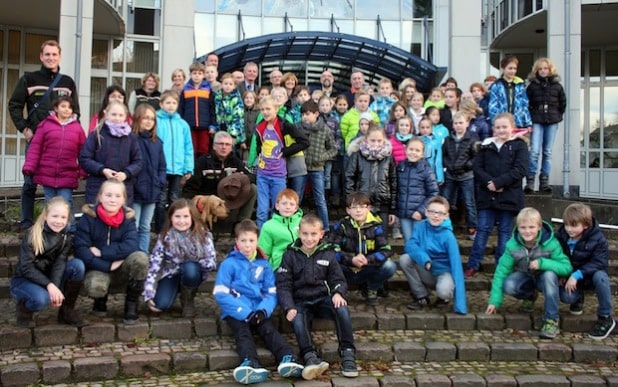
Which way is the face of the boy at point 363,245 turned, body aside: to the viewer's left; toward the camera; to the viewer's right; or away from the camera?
toward the camera

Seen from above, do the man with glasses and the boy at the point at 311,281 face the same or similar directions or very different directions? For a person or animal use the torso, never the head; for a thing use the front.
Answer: same or similar directions

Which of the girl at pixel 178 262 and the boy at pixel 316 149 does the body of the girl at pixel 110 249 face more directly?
the girl

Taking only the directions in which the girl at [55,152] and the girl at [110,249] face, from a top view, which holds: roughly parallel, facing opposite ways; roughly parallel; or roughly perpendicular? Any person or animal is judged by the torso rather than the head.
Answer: roughly parallel

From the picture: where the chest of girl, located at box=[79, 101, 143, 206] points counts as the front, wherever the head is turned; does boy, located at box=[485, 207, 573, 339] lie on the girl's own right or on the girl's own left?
on the girl's own left

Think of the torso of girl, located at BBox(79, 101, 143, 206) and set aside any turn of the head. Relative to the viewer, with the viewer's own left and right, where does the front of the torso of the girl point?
facing the viewer

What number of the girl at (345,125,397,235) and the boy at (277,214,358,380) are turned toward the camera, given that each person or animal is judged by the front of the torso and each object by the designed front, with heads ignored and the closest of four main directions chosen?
2

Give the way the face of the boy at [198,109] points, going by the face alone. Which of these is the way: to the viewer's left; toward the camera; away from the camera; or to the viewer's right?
toward the camera

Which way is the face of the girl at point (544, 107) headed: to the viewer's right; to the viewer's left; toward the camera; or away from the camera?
toward the camera

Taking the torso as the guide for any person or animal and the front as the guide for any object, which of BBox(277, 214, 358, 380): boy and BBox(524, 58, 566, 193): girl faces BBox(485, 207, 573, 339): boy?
the girl

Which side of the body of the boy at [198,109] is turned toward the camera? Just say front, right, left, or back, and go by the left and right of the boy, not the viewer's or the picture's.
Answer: front

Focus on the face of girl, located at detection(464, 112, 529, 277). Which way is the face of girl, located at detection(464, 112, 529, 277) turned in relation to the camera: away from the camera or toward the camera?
toward the camera

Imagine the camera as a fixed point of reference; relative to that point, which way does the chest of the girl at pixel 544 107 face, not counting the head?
toward the camera

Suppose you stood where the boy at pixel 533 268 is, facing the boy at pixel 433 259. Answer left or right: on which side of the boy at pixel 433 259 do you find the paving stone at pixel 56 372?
left

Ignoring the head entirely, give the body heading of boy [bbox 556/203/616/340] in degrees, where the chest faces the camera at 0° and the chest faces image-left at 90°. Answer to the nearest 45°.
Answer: approximately 45°

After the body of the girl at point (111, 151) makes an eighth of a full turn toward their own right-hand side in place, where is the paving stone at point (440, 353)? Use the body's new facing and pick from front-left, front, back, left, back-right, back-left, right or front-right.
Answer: left
